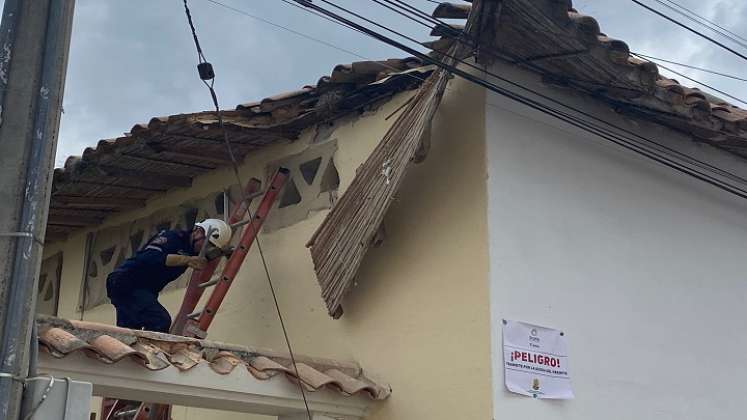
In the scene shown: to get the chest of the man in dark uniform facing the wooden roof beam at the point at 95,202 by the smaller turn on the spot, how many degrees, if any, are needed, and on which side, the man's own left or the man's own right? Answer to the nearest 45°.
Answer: approximately 90° to the man's own left

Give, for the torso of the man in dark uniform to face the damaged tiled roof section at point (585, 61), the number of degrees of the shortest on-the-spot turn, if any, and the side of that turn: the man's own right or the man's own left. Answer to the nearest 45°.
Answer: approximately 45° to the man's own right

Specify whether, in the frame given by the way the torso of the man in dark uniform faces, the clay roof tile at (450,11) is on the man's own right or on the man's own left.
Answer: on the man's own right

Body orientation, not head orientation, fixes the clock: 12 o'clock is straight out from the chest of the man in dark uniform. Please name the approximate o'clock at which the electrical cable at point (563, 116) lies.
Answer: The electrical cable is roughly at 1 o'clock from the man in dark uniform.

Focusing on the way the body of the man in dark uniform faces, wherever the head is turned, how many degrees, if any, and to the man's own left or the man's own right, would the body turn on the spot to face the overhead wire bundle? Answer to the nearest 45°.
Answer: approximately 45° to the man's own right

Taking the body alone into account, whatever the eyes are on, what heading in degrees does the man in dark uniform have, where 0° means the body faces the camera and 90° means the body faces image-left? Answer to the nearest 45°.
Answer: approximately 270°

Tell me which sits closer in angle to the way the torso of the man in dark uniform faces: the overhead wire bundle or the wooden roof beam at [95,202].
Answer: the overhead wire bundle

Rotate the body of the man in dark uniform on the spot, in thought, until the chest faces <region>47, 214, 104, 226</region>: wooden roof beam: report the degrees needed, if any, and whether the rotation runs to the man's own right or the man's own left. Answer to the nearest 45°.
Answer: approximately 90° to the man's own left

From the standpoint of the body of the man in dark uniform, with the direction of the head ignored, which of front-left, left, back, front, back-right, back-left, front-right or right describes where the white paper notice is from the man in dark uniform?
front-right

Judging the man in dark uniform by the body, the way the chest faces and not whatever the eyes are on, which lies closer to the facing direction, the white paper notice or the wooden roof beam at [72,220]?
the white paper notice
